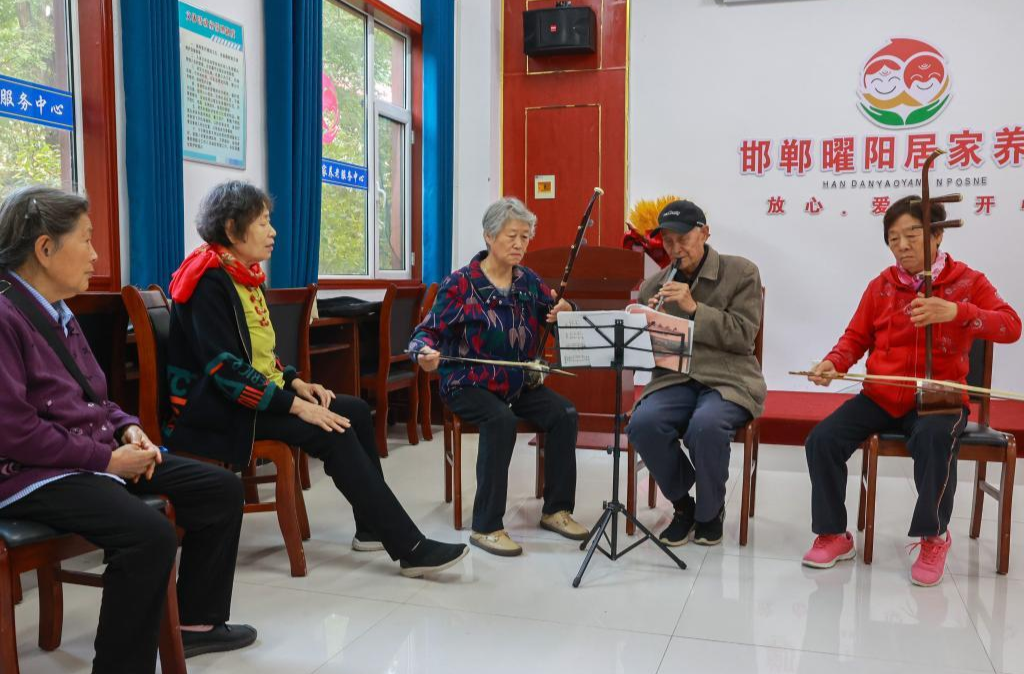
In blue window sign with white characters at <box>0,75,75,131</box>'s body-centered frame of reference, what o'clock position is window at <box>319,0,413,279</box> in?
The window is roughly at 9 o'clock from the blue window sign with white characters.

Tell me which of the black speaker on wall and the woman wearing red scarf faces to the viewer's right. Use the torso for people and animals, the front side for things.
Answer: the woman wearing red scarf

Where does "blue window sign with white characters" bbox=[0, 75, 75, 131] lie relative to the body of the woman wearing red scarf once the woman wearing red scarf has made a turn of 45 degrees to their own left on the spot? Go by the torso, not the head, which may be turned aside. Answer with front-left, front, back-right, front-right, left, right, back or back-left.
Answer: left

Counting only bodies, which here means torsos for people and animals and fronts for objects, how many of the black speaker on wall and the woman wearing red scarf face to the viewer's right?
1

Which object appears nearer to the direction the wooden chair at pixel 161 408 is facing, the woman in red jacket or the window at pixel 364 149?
the woman in red jacket

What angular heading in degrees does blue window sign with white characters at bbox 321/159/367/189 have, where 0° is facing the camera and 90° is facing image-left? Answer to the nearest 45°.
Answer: approximately 315°

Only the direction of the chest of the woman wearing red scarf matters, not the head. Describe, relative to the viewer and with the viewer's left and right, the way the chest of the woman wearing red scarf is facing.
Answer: facing to the right of the viewer

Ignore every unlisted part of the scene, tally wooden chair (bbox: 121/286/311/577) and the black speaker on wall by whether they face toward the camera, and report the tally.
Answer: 1

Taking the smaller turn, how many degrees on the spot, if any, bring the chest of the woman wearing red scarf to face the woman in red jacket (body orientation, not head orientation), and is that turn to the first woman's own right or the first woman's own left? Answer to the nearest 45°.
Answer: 0° — they already face them

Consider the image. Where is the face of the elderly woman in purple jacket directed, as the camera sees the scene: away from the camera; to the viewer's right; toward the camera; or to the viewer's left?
to the viewer's right

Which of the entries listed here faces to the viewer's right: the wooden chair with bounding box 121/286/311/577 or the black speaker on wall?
the wooden chair

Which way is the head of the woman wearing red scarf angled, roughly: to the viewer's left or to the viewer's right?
to the viewer's right

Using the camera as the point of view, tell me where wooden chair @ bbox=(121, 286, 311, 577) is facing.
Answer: facing to the right of the viewer
